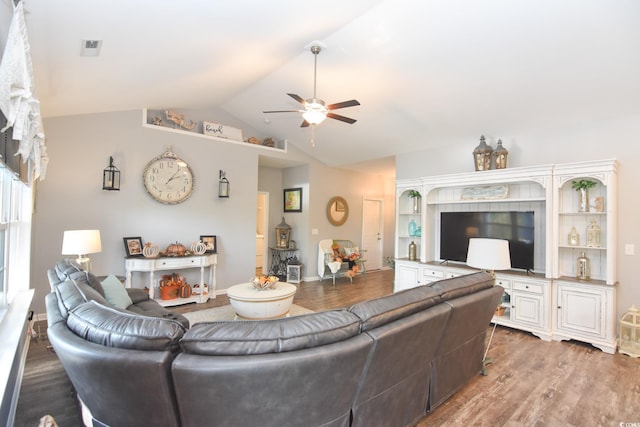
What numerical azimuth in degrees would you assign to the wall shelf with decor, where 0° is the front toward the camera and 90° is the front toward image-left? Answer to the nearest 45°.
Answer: approximately 315°

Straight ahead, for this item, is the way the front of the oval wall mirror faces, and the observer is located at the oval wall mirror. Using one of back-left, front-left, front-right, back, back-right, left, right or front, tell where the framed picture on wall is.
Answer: back-right

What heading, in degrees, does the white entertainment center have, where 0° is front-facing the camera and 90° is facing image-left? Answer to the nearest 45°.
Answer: approximately 45°

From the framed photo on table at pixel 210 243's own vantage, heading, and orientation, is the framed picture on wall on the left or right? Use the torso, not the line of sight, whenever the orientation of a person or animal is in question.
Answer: on its left

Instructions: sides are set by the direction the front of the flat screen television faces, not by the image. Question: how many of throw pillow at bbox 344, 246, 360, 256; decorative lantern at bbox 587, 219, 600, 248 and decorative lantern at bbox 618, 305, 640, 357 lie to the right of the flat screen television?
1

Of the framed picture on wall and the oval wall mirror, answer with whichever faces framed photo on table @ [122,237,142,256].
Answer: the framed picture on wall

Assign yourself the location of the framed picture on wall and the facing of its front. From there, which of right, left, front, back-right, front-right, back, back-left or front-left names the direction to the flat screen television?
left

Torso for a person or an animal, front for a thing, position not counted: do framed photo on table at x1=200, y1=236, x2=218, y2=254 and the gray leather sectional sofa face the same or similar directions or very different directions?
very different directions

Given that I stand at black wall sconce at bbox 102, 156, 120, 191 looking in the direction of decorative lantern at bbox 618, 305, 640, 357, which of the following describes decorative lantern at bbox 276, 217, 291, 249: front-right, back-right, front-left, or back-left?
front-left

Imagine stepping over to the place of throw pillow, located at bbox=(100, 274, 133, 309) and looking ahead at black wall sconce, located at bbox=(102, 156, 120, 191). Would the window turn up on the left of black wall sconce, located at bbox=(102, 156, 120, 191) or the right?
left

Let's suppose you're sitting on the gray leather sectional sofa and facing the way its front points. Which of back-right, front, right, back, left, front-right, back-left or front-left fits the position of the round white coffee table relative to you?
front

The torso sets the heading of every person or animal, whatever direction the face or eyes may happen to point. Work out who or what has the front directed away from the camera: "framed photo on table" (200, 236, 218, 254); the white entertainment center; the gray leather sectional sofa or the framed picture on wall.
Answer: the gray leather sectional sofa

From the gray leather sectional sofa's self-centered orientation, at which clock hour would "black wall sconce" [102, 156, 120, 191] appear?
The black wall sconce is roughly at 11 o'clock from the gray leather sectional sofa.

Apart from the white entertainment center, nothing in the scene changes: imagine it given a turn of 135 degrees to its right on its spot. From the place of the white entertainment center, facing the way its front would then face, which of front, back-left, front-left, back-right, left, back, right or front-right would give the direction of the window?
back-left

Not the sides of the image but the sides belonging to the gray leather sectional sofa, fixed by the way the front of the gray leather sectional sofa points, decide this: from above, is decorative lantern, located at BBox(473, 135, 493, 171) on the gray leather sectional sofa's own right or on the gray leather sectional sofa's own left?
on the gray leather sectional sofa's own right

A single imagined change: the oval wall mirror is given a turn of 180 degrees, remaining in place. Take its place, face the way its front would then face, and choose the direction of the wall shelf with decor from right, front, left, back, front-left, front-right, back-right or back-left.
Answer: left

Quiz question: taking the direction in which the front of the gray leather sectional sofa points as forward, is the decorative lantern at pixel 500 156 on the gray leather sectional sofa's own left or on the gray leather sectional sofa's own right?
on the gray leather sectional sofa's own right

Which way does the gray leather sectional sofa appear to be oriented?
away from the camera

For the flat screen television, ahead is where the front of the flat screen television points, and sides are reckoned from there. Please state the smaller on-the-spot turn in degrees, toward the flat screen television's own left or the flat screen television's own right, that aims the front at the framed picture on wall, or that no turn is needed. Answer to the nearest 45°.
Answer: approximately 45° to the flat screen television's own right
